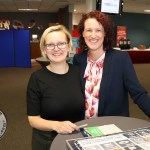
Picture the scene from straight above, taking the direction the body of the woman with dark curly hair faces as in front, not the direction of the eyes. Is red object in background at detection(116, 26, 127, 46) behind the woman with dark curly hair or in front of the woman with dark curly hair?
behind

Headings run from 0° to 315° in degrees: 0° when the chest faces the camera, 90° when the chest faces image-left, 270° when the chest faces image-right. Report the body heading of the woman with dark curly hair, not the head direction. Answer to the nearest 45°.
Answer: approximately 45°

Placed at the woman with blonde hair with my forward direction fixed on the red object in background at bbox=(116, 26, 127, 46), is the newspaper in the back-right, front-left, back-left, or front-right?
back-right

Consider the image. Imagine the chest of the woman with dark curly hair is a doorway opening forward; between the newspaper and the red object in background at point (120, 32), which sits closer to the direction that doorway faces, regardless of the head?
the newspaper

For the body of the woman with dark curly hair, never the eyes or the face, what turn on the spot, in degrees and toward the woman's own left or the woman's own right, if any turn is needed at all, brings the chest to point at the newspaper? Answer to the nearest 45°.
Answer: approximately 45° to the woman's own left

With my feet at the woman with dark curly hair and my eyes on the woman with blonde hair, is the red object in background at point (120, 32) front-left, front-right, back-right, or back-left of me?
back-right

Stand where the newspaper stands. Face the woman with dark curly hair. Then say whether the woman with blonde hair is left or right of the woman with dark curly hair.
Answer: left
